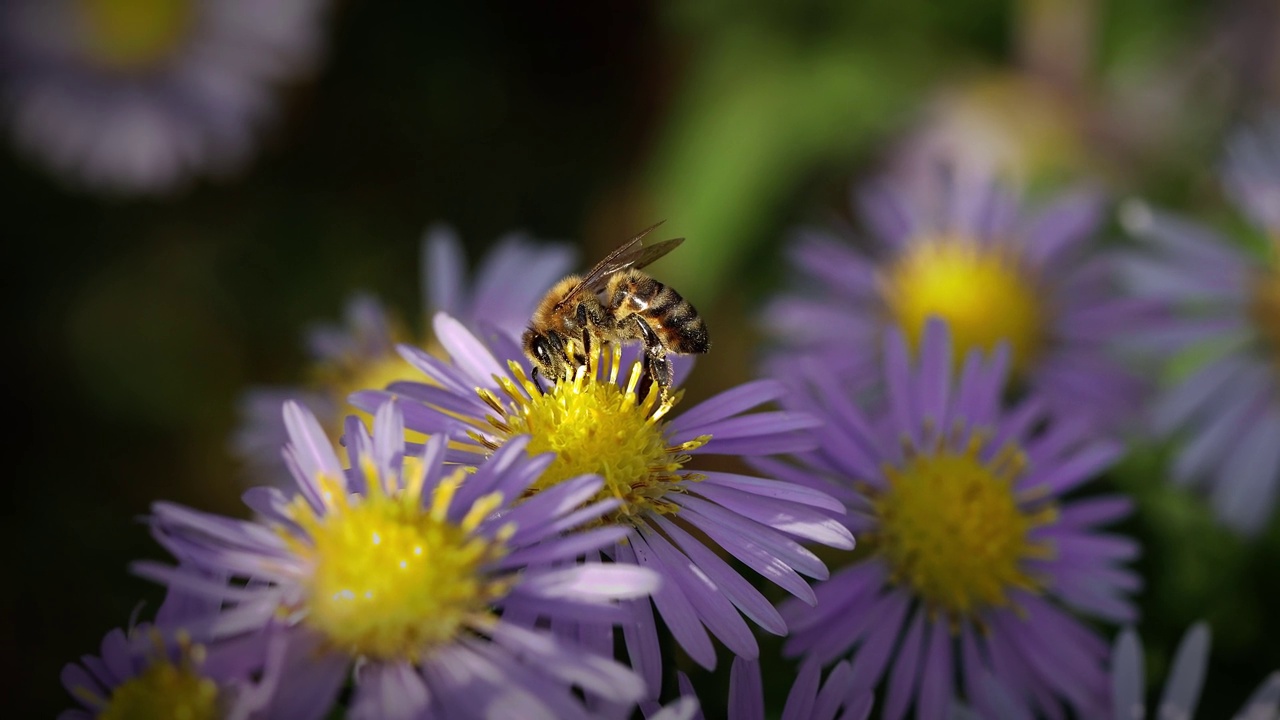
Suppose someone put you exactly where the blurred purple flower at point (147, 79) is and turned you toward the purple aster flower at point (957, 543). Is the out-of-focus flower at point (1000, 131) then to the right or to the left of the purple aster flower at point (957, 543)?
left

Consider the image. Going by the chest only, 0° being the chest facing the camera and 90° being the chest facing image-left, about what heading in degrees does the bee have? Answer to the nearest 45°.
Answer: approximately 90°

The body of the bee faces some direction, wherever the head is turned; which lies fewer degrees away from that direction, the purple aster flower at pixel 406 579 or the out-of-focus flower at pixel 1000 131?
the purple aster flower

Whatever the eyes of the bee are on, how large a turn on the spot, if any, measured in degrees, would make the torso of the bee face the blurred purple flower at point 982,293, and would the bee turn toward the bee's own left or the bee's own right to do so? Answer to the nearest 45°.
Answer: approximately 135° to the bee's own right

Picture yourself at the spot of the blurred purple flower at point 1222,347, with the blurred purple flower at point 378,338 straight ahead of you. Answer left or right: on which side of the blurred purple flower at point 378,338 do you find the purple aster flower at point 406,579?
left

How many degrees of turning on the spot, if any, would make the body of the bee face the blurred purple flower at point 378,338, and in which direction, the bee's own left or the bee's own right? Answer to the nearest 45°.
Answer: approximately 45° to the bee's own right

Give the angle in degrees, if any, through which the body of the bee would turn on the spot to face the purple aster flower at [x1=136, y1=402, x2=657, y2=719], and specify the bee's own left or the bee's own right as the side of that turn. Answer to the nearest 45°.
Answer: approximately 45° to the bee's own left

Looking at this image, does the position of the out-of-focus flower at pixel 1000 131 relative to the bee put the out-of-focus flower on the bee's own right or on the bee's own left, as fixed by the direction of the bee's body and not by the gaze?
on the bee's own right

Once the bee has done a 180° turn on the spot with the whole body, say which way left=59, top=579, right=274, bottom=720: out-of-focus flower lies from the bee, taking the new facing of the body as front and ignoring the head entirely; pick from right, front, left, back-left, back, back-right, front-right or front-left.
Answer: back-right
